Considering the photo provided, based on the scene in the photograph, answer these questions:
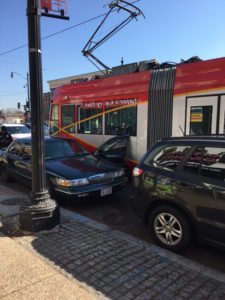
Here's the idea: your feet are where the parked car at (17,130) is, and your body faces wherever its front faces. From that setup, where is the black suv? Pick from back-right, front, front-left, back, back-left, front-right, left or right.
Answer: front-right

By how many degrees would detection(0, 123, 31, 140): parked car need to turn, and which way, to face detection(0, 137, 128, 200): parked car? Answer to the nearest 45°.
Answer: approximately 45° to its right

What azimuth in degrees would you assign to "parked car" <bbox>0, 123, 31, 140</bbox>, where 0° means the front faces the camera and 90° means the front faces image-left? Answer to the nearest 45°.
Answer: approximately 315°

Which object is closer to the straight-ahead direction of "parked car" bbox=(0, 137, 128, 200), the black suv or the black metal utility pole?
the black suv

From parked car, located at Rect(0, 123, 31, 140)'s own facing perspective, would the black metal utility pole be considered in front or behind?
in front

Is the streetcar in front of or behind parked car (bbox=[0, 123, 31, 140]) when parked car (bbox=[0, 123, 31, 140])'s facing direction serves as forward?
in front

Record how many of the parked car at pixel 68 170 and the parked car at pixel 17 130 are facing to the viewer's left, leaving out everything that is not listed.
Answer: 0

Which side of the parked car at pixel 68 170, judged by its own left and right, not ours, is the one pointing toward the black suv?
front

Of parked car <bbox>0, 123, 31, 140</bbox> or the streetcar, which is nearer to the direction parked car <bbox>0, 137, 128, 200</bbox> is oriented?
the streetcar

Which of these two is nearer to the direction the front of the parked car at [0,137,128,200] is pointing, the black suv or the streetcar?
the black suv
